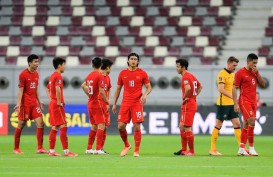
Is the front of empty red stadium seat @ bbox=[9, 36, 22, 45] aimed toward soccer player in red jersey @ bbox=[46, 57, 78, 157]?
yes

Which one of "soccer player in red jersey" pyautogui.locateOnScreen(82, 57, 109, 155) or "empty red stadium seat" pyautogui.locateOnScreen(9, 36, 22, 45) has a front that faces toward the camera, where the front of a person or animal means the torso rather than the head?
the empty red stadium seat

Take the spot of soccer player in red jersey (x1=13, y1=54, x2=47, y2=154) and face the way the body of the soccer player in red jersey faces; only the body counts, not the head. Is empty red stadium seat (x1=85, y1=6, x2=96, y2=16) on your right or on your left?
on your left

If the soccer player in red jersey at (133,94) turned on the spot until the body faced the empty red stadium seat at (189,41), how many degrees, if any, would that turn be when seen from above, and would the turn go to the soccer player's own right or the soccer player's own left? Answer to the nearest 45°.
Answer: approximately 180°

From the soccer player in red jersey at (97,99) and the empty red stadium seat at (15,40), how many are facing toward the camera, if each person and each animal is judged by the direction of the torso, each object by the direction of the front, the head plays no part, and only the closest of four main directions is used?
1

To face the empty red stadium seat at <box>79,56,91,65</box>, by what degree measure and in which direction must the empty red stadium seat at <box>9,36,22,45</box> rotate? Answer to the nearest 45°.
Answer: approximately 45° to its left

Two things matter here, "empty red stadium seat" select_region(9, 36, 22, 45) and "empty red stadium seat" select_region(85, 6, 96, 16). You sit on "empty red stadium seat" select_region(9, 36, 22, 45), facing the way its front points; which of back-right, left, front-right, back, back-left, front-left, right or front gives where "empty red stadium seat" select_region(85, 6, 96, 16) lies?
left

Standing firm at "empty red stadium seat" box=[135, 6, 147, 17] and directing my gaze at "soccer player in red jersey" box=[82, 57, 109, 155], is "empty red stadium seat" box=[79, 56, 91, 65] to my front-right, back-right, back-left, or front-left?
front-right

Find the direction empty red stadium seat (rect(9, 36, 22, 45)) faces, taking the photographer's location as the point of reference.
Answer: facing the viewer

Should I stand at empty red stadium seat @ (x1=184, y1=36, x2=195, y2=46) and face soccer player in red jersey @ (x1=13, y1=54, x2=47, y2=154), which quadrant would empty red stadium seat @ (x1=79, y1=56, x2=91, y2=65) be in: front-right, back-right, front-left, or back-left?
front-right

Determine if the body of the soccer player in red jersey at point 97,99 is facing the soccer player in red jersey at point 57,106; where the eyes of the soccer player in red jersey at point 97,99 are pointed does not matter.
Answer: no

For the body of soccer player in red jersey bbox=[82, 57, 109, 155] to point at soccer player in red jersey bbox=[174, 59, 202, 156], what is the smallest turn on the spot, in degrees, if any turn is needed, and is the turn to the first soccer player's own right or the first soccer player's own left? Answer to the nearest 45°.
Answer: approximately 45° to the first soccer player's own right

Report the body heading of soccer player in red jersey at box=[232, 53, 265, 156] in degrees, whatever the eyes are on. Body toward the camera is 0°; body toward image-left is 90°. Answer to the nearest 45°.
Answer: approximately 315°

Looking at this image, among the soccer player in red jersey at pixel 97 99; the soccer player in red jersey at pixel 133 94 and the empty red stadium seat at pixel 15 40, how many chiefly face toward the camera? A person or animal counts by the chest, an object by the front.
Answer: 2

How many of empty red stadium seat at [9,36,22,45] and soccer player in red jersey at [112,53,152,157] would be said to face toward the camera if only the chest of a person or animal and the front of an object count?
2

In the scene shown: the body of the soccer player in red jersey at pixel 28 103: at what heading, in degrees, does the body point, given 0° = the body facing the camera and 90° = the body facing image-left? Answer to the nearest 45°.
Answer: approximately 315°

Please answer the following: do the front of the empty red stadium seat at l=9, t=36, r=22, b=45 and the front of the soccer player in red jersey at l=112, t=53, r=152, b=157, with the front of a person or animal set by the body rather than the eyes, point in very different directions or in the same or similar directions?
same or similar directions

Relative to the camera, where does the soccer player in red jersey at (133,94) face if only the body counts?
toward the camera
